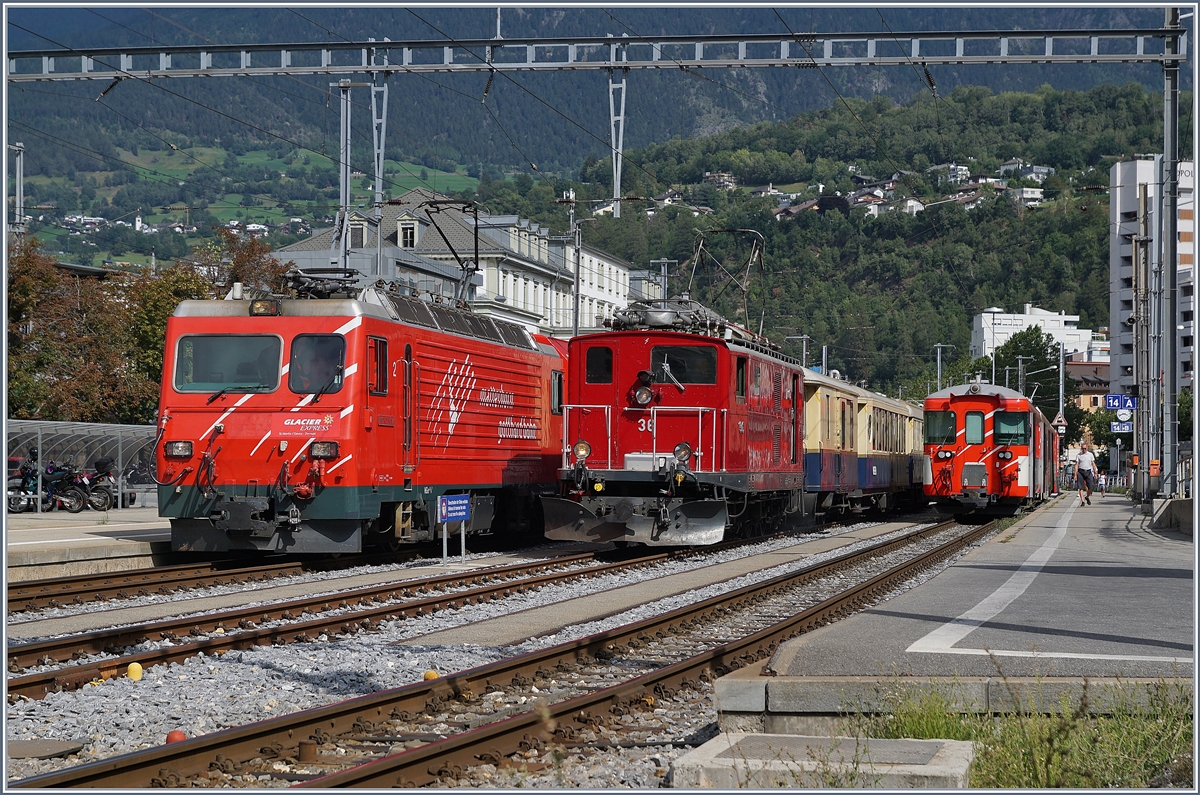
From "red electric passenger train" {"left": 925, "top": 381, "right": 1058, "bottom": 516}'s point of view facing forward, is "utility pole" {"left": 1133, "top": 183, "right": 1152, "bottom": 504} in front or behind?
behind

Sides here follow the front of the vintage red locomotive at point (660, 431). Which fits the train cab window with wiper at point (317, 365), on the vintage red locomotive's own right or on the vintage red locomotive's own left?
on the vintage red locomotive's own right

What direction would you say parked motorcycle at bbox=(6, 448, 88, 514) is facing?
to the viewer's left

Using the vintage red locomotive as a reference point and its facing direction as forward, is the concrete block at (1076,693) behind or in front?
in front

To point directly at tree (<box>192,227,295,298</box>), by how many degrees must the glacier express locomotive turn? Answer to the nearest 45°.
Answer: approximately 135° to its right

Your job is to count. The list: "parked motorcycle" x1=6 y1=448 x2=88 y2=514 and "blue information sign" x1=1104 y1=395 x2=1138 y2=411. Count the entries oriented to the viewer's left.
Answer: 1

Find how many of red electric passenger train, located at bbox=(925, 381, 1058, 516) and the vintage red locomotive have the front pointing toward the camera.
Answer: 2

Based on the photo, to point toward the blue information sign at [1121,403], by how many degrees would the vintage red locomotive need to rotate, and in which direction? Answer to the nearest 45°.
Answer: approximately 135° to its left

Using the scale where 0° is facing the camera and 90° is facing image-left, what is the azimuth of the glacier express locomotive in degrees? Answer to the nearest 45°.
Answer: approximately 45°

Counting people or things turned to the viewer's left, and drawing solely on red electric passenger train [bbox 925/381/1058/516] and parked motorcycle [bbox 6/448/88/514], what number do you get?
1
